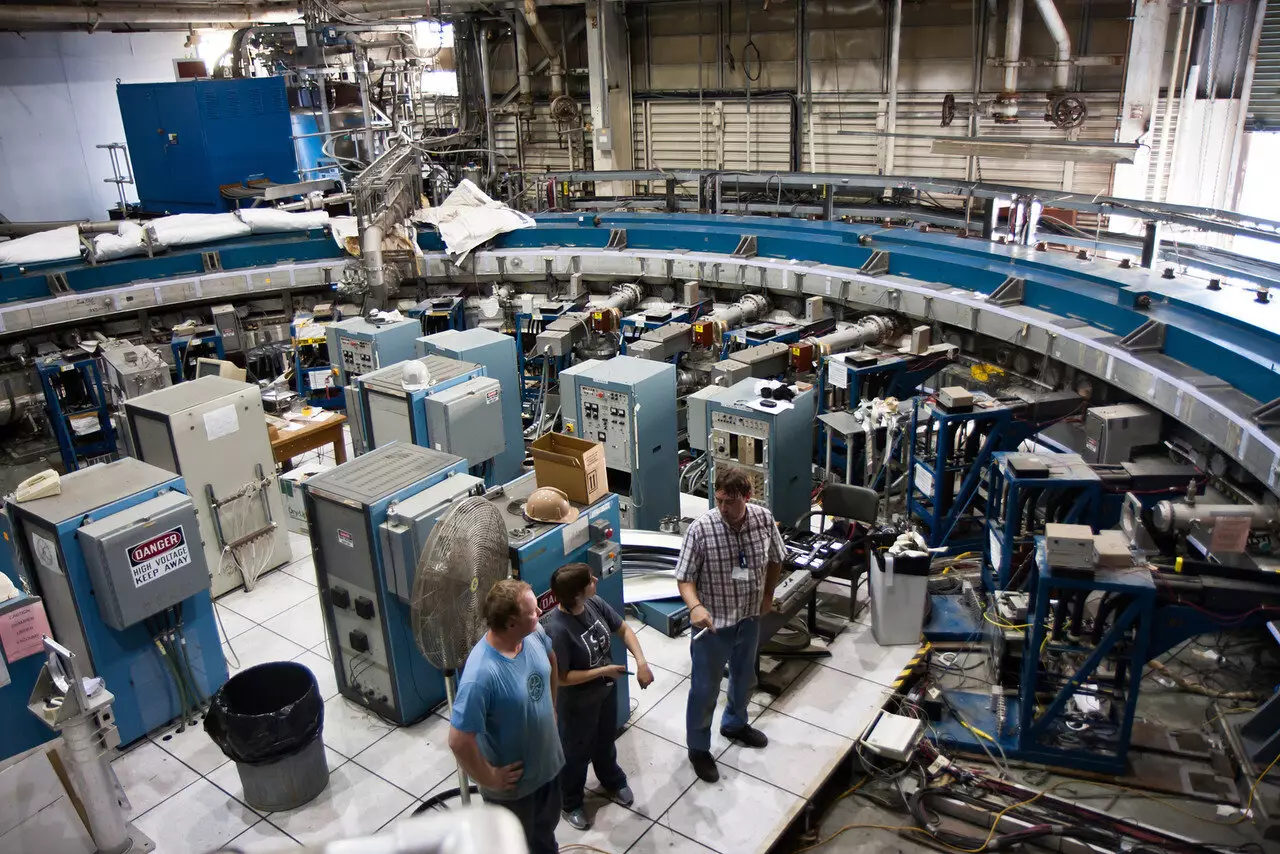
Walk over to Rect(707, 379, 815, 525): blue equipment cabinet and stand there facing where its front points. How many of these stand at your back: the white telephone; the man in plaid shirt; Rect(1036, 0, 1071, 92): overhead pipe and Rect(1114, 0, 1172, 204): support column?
2

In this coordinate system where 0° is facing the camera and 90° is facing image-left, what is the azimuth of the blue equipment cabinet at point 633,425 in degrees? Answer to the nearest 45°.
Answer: approximately 45°

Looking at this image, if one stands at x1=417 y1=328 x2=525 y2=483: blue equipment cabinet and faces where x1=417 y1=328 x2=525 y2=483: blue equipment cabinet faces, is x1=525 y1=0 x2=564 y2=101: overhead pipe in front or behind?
behind

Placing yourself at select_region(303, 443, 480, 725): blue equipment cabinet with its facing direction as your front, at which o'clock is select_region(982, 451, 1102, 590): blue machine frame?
The blue machine frame is roughly at 8 o'clock from the blue equipment cabinet.

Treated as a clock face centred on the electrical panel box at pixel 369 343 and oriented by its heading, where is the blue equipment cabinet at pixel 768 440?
The blue equipment cabinet is roughly at 9 o'clock from the electrical panel box.

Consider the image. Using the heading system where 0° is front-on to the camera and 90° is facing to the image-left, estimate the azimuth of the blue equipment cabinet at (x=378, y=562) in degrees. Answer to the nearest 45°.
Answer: approximately 45°

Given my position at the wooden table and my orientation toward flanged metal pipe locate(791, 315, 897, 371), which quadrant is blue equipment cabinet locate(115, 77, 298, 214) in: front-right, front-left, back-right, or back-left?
back-left

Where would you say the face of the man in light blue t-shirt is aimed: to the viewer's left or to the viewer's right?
to the viewer's right

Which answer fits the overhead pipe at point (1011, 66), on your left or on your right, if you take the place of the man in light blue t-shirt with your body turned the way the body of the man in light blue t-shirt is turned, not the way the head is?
on your left

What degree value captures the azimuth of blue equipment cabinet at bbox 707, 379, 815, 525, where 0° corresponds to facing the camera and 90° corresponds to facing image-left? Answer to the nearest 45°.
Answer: approximately 45°

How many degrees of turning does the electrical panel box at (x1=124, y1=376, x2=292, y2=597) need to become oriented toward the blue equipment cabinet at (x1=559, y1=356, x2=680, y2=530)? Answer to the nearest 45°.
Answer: approximately 45° to its left

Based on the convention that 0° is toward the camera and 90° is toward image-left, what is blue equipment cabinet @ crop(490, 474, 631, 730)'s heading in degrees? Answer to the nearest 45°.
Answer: approximately 315°
